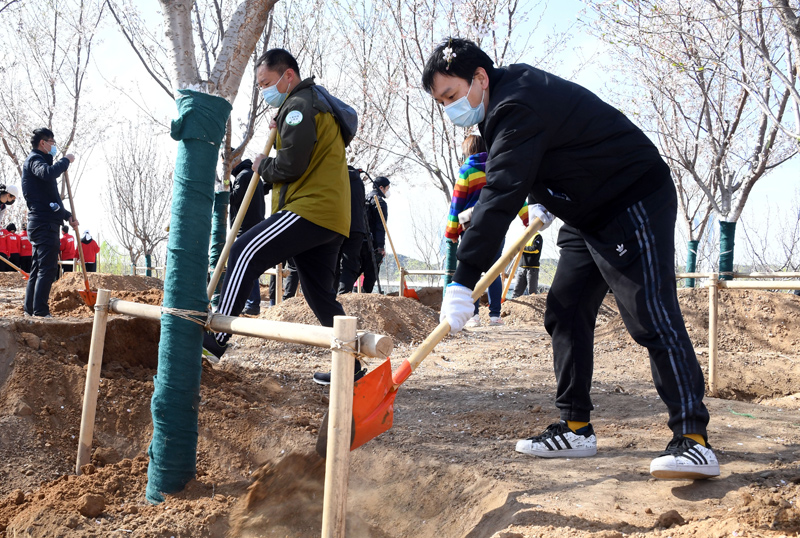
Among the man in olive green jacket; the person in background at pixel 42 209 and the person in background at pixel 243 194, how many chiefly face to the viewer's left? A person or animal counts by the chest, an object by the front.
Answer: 2

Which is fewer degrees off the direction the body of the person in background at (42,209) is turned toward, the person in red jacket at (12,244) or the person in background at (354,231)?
the person in background

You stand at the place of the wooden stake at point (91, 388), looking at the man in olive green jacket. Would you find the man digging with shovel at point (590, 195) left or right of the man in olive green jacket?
right

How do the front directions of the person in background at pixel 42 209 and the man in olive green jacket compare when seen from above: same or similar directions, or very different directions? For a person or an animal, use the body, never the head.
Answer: very different directions

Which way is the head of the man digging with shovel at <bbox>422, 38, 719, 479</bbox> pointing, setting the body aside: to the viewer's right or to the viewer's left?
to the viewer's left

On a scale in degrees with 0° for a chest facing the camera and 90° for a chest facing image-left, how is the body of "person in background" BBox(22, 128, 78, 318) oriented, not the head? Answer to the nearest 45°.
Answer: approximately 270°

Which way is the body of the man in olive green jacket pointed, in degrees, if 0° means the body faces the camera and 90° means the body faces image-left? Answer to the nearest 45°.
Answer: approximately 90°

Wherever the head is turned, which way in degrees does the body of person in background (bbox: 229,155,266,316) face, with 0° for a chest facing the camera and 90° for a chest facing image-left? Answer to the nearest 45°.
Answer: approximately 90°

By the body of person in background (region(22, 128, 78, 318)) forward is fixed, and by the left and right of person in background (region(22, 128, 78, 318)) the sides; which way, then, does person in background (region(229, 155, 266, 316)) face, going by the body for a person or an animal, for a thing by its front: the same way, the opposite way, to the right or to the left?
the opposite way

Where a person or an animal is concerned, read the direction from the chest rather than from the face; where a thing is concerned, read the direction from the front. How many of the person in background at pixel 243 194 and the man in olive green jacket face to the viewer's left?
2

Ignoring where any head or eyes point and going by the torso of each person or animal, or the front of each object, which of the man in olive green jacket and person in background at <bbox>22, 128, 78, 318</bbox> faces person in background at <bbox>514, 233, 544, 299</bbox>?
person in background at <bbox>22, 128, 78, 318</bbox>
